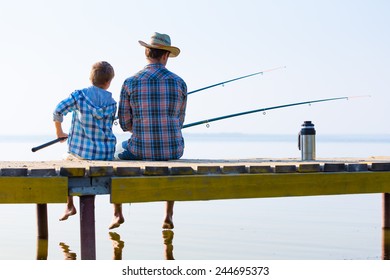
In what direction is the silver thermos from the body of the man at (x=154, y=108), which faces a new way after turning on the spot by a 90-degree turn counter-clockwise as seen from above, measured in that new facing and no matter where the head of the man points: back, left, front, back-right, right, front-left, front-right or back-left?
back

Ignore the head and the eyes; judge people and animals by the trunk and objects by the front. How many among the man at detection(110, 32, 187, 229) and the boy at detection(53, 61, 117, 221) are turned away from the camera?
2

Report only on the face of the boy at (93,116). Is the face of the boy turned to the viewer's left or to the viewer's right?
to the viewer's right

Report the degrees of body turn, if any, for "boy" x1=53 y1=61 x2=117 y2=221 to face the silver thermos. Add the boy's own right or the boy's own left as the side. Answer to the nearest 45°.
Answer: approximately 90° to the boy's own right

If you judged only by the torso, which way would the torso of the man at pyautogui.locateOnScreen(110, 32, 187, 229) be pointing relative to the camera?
away from the camera

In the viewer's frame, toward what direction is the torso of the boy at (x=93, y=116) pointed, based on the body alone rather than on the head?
away from the camera

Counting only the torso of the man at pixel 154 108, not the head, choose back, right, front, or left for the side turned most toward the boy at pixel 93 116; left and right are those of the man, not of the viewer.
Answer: left

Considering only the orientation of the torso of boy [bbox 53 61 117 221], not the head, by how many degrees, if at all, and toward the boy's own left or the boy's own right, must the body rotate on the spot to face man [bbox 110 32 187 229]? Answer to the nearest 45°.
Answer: approximately 90° to the boy's own right
